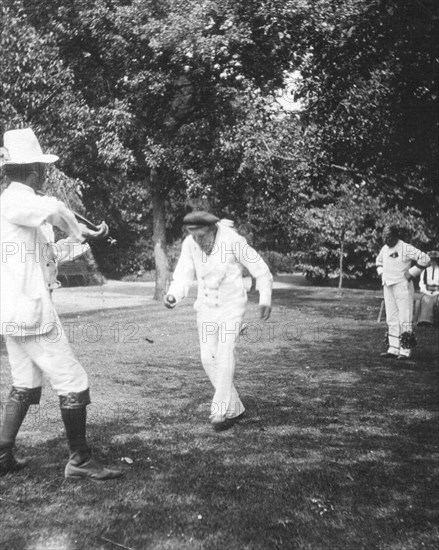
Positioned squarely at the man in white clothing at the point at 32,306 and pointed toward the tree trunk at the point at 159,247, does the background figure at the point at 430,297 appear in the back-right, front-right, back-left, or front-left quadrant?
front-right

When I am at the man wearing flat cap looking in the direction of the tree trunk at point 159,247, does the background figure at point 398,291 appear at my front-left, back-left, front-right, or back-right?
front-right

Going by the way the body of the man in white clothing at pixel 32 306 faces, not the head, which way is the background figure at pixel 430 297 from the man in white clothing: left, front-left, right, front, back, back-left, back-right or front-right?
front-left

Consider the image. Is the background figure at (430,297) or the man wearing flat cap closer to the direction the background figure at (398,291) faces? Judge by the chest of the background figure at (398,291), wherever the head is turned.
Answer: the man wearing flat cap

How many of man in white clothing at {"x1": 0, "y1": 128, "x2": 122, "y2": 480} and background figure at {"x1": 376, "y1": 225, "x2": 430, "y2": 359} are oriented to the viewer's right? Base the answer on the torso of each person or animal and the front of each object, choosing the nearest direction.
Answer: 1

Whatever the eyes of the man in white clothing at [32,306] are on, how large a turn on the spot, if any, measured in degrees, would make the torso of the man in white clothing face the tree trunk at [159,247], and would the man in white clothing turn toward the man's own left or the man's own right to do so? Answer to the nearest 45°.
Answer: approximately 90° to the man's own left

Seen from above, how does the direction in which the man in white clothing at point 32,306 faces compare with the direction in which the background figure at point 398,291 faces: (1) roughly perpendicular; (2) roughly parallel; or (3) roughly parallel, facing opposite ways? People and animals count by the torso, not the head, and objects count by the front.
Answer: roughly parallel, facing opposite ways

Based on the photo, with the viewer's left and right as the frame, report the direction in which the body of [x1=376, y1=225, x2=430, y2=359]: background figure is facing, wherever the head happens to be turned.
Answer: facing the viewer and to the left of the viewer

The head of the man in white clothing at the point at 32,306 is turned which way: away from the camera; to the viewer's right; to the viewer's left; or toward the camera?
to the viewer's right

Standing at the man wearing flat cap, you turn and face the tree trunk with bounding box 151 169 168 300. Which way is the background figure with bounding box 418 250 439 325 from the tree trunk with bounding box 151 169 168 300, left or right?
right

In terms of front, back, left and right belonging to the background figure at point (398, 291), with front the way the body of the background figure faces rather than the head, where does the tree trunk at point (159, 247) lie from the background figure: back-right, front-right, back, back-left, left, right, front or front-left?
right

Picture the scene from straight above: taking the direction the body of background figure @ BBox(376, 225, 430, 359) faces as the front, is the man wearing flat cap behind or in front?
in front

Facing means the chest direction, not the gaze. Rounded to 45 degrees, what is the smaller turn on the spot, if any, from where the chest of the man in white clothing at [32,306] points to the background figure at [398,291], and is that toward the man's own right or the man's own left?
approximately 45° to the man's own left

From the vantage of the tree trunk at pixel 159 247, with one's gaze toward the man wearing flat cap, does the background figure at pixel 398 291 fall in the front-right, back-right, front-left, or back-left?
front-left

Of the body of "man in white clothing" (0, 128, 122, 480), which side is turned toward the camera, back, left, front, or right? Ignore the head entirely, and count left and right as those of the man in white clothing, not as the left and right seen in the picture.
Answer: right

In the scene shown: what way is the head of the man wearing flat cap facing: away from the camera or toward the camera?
toward the camera
